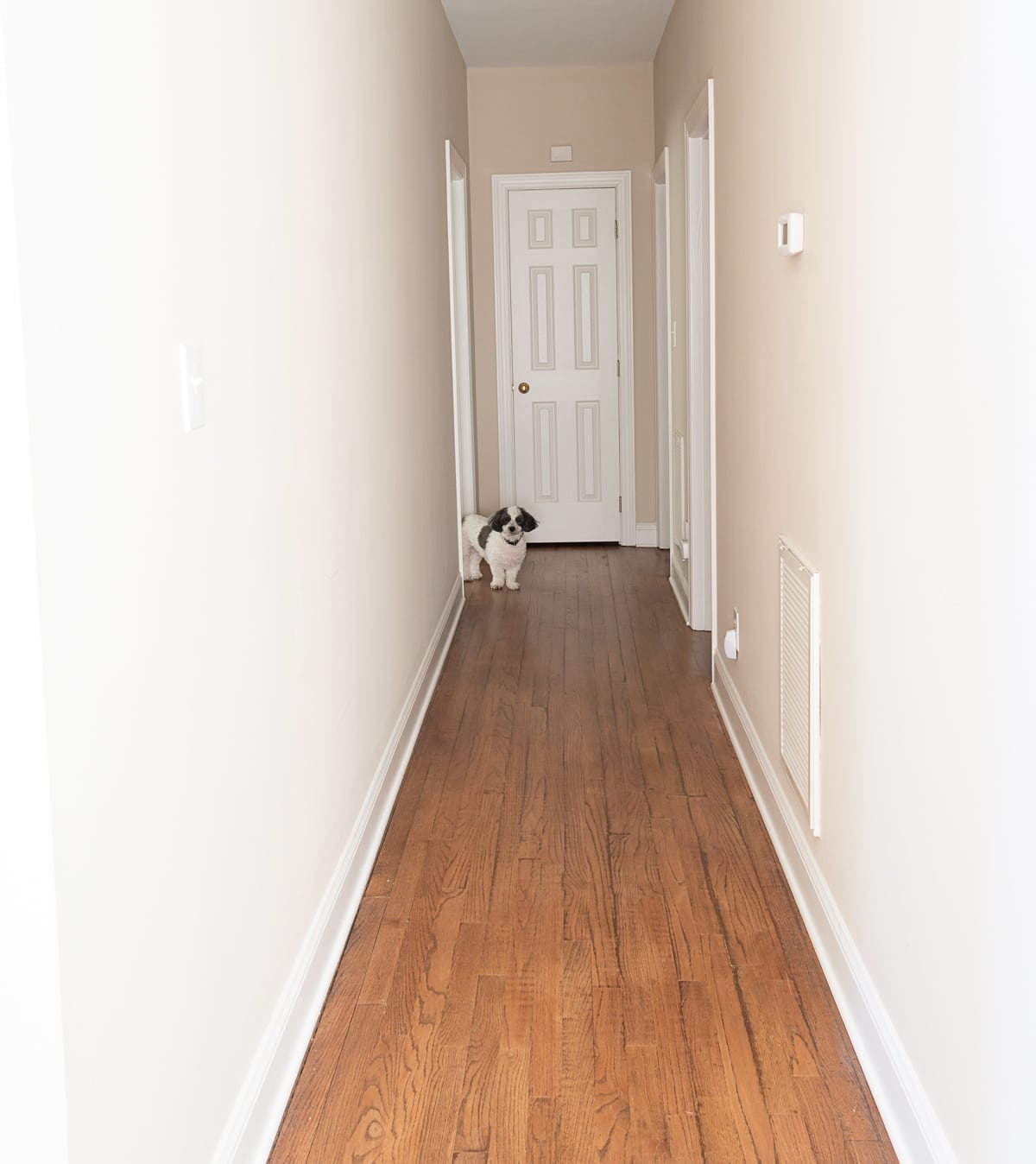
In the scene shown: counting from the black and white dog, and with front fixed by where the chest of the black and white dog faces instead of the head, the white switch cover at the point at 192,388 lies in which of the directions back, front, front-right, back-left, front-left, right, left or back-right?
front-right

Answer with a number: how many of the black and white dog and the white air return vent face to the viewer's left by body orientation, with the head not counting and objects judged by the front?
1

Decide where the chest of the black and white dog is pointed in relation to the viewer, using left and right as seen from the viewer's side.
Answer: facing the viewer and to the right of the viewer

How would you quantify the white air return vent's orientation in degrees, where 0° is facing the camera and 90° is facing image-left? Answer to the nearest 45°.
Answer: approximately 90°

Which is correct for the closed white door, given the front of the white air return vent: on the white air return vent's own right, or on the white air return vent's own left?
on the white air return vent's own right

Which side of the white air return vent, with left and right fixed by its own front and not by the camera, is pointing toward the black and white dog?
right

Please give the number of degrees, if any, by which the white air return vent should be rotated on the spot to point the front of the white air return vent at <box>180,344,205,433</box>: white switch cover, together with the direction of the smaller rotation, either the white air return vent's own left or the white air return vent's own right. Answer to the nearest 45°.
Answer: approximately 45° to the white air return vent's own left

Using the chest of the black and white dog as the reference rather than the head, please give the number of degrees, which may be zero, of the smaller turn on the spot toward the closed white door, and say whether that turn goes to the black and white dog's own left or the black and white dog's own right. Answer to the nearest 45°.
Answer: approximately 135° to the black and white dog's own left

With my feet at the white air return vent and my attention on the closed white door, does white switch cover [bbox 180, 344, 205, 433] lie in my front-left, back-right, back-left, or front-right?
back-left

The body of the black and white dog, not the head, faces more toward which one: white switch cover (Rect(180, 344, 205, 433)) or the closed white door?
the white switch cover
